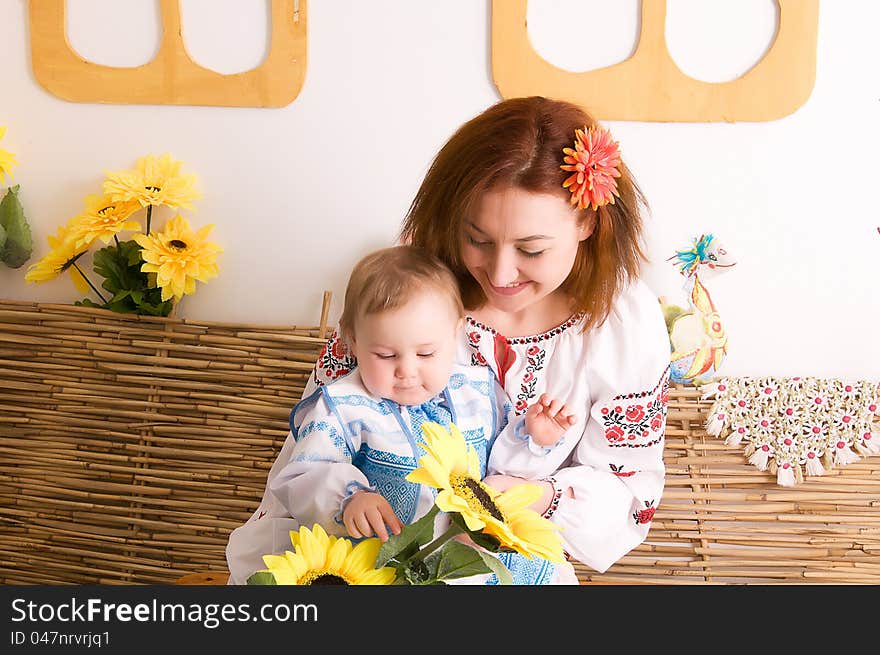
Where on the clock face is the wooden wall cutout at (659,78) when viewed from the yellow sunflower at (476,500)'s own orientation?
The wooden wall cutout is roughly at 8 o'clock from the yellow sunflower.

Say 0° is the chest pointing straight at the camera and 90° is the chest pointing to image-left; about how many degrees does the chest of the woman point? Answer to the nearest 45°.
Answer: approximately 45°

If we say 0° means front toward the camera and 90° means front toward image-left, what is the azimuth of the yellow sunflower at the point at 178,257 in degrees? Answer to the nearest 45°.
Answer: approximately 0°
